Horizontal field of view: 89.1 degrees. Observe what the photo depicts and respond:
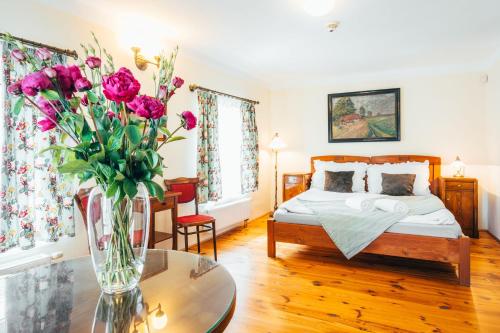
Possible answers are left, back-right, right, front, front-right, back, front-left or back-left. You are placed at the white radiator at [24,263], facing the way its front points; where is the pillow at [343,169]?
front-left

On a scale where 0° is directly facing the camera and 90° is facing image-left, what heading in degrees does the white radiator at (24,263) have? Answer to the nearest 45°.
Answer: approximately 315°

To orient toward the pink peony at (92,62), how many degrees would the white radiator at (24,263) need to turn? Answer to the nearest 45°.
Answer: approximately 45° to its right

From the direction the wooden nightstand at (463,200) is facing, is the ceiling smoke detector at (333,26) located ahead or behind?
ahead

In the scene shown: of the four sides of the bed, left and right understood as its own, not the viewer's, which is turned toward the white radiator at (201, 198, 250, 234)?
right

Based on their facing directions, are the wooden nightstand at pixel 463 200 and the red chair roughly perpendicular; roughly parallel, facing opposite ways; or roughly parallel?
roughly perpendicular

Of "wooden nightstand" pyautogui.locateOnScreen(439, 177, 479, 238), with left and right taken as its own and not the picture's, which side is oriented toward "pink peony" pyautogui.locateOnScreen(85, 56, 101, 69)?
front

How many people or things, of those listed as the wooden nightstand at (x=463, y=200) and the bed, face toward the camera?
2

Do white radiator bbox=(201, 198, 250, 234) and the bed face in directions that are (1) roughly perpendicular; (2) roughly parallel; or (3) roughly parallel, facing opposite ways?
roughly perpendicular

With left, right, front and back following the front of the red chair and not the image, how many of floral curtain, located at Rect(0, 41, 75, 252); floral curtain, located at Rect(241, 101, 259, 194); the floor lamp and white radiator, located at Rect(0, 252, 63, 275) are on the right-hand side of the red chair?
2

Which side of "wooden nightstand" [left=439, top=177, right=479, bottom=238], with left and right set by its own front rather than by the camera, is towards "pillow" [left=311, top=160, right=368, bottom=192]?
right

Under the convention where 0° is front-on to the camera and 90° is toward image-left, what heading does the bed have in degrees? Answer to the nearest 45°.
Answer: approximately 0°
